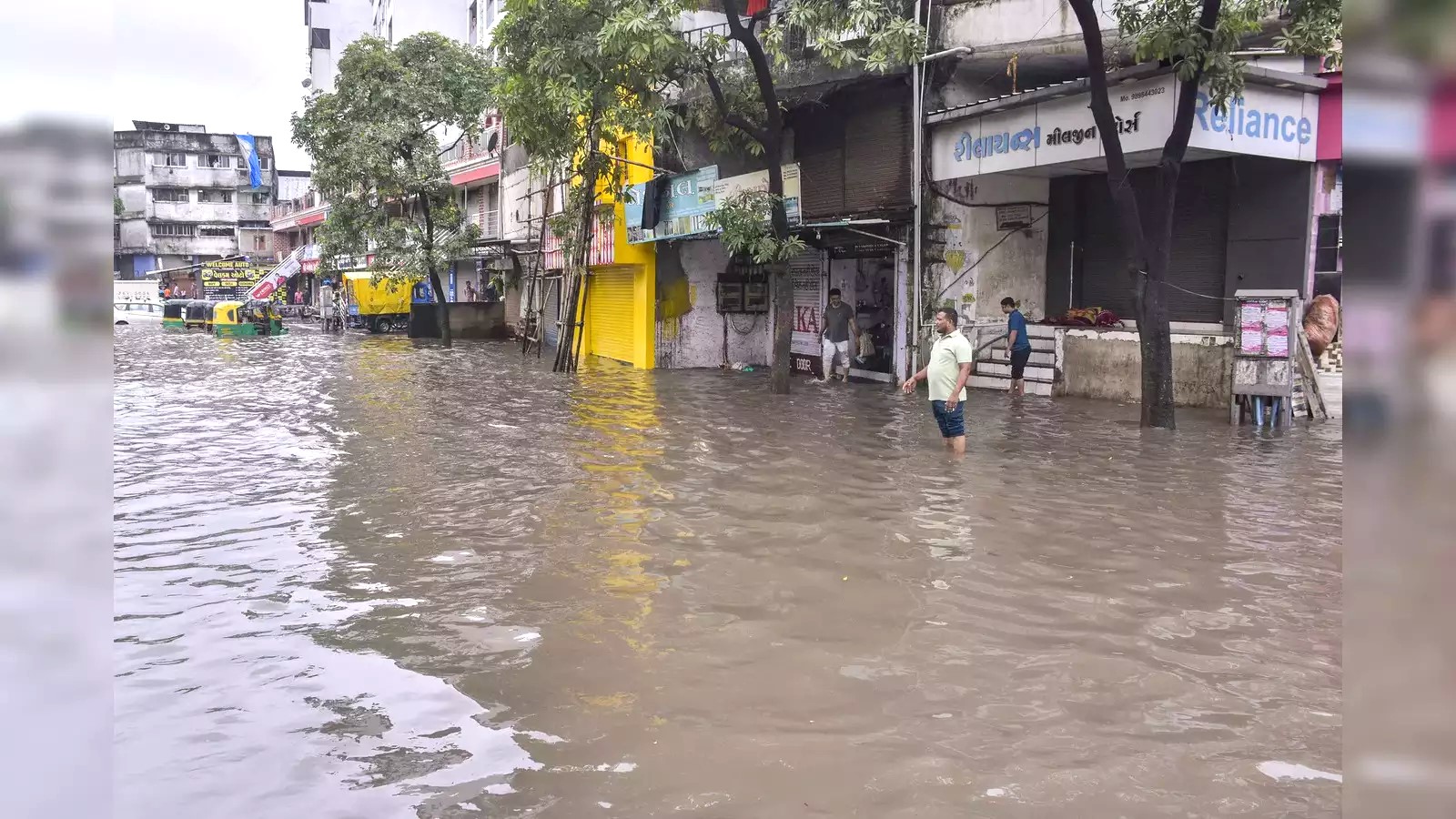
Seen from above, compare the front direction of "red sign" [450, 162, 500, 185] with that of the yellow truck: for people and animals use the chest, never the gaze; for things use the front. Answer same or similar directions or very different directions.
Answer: very different directions

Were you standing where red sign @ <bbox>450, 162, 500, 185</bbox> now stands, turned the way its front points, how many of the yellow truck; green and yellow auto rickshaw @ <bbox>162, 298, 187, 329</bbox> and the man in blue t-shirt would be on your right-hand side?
2

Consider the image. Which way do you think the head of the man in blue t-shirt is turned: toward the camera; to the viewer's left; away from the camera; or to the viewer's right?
to the viewer's left

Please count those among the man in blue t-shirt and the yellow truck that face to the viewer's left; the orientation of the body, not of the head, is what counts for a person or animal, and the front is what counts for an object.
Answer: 1

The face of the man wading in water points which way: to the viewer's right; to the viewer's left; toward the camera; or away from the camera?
to the viewer's left

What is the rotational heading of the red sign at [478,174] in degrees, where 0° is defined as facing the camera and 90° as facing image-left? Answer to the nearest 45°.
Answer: approximately 45°

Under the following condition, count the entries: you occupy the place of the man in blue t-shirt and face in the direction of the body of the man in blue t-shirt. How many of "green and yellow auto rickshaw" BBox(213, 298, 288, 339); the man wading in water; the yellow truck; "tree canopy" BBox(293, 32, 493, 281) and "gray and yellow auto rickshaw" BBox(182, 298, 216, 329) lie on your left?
1

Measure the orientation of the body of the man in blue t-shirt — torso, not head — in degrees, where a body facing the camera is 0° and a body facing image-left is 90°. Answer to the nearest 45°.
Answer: approximately 90°

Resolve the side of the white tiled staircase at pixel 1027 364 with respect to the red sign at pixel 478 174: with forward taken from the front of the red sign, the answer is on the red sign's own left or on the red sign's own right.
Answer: on the red sign's own left
